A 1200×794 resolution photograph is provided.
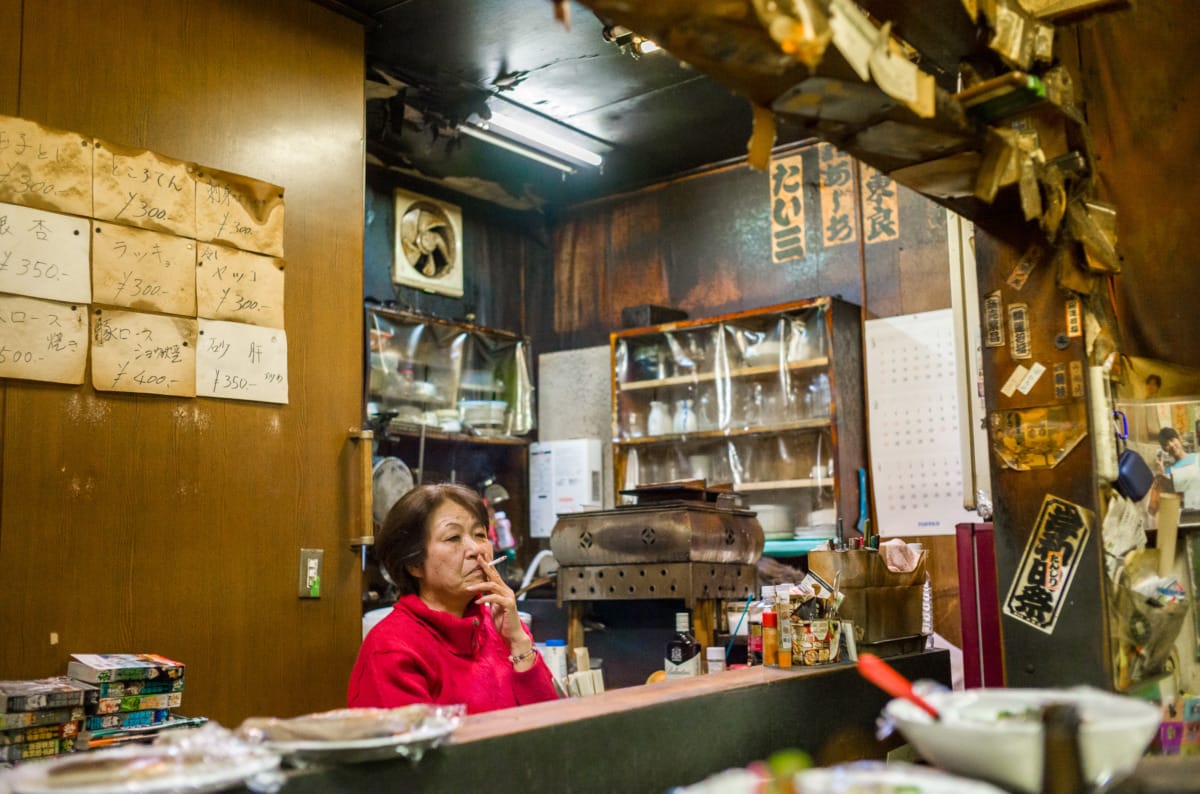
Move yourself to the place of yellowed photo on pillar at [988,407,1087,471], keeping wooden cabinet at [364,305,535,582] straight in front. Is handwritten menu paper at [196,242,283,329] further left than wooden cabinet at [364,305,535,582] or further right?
left

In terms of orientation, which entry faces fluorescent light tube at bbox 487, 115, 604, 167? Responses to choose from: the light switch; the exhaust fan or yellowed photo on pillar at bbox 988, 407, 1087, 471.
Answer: the exhaust fan

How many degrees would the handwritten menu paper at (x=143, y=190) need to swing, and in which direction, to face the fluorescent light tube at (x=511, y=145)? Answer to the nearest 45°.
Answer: approximately 90° to its left

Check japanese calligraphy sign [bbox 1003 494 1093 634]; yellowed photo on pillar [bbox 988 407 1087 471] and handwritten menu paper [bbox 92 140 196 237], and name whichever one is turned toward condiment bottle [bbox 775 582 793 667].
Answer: the handwritten menu paper

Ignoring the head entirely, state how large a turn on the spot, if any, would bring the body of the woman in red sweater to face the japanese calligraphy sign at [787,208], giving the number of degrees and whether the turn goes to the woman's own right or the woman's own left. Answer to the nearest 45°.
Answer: approximately 90° to the woman's own left

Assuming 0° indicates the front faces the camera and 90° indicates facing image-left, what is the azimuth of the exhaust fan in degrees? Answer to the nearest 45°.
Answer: approximately 315°

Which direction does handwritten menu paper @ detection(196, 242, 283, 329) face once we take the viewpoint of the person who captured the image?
facing the viewer and to the right of the viewer

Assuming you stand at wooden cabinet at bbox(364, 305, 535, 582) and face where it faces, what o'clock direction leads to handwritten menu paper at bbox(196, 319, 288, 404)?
The handwritten menu paper is roughly at 2 o'clock from the wooden cabinet.

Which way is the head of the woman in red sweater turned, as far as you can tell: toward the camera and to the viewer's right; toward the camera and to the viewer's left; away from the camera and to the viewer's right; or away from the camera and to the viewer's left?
toward the camera and to the viewer's right

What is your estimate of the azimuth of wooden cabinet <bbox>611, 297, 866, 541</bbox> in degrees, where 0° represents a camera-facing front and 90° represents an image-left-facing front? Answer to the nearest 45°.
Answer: approximately 45°

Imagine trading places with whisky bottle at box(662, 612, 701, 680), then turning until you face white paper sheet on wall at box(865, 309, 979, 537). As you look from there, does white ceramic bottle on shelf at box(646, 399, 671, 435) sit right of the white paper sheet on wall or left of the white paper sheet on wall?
left

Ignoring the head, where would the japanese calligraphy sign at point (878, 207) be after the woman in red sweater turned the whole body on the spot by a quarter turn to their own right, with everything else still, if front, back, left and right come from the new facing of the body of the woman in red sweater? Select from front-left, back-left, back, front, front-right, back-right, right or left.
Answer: back
